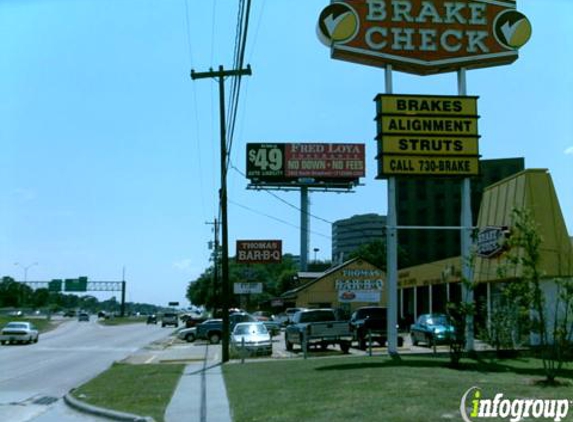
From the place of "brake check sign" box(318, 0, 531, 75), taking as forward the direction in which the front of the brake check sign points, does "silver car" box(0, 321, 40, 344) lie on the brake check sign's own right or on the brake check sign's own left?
on the brake check sign's own right

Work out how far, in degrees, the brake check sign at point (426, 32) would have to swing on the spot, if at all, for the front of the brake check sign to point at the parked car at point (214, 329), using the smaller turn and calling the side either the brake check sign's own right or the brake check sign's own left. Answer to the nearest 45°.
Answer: approximately 135° to the brake check sign's own right

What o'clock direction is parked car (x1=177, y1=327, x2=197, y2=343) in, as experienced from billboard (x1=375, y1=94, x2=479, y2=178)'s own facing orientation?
The parked car is roughly at 5 o'clock from the billboard.

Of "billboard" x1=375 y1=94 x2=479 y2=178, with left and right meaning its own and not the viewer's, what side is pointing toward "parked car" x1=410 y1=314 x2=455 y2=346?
back

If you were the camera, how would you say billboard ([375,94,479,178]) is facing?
facing the viewer

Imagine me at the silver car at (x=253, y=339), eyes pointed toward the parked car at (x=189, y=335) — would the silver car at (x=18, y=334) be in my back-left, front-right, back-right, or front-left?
front-left

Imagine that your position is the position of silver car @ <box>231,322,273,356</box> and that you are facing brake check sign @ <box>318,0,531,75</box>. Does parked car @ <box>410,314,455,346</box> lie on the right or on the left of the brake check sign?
left

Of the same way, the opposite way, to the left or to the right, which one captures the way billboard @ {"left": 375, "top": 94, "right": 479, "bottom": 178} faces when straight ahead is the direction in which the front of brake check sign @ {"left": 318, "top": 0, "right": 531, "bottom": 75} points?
the same way

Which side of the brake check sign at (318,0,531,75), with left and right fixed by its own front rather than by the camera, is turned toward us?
front

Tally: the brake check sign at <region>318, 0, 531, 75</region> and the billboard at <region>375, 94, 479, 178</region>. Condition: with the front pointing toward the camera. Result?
2

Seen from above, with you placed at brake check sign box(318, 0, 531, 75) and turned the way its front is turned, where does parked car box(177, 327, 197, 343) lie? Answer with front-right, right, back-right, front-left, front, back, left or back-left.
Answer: back-right

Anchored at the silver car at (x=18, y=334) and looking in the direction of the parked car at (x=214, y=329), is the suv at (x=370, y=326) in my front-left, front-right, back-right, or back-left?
front-right

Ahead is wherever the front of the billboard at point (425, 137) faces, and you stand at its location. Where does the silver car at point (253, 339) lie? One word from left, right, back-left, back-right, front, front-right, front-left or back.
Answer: back-right
